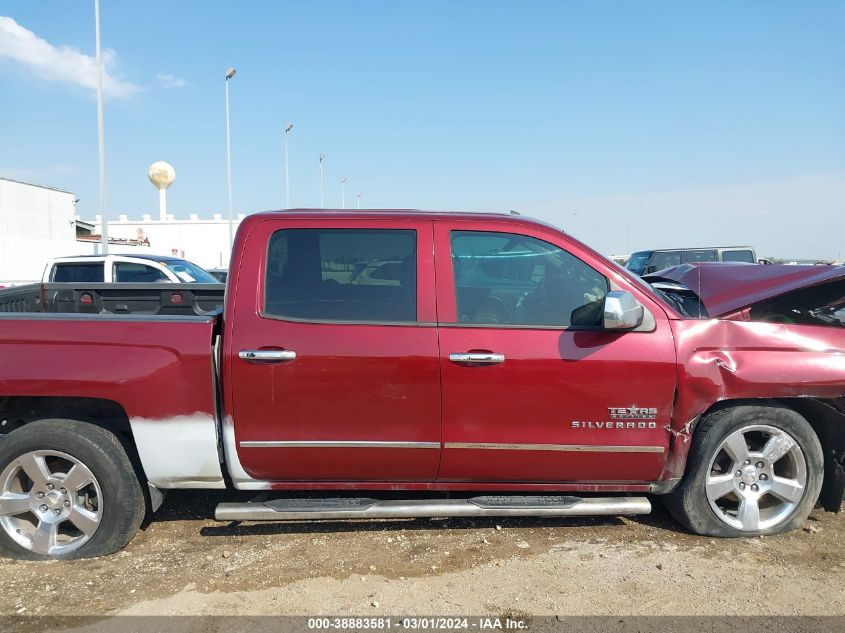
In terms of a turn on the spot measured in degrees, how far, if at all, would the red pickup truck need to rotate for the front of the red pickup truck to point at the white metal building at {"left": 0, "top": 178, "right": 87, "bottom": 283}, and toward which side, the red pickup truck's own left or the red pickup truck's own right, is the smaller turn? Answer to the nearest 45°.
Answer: approximately 135° to the red pickup truck's own left

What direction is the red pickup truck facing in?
to the viewer's right
